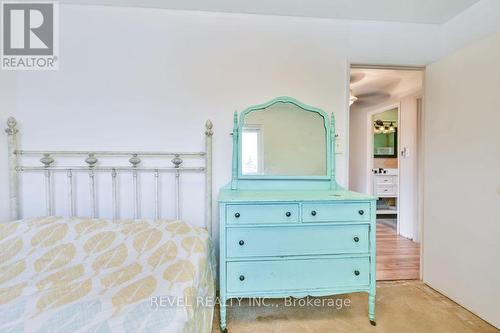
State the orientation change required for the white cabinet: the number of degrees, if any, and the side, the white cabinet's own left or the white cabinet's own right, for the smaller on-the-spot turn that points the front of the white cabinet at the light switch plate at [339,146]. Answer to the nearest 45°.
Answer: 0° — it already faces it

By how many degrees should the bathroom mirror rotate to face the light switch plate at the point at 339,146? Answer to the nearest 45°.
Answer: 0° — it already faces it

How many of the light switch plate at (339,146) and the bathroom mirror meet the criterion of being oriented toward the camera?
2

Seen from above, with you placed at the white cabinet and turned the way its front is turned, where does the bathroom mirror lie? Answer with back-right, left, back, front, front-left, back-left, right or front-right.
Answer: back

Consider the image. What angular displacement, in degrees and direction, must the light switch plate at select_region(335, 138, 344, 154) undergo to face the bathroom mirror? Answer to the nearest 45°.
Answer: approximately 180°

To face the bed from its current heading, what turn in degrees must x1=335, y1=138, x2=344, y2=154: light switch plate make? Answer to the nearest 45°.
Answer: approximately 45° to its right

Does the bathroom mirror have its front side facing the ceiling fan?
yes

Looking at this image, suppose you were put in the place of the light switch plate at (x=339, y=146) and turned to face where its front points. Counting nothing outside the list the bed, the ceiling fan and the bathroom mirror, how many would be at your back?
2

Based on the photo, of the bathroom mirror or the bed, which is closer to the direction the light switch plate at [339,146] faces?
the bed

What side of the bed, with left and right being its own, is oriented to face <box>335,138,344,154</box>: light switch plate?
left
